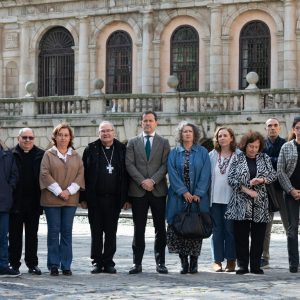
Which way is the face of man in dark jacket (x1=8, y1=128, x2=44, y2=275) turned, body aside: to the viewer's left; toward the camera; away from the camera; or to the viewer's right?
toward the camera

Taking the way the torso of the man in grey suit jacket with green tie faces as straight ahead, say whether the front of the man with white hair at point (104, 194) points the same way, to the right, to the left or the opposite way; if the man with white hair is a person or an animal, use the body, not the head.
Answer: the same way

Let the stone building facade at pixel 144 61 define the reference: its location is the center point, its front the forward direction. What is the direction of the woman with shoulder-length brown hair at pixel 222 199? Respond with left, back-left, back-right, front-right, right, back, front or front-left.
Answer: front

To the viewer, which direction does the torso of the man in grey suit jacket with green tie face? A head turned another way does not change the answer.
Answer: toward the camera

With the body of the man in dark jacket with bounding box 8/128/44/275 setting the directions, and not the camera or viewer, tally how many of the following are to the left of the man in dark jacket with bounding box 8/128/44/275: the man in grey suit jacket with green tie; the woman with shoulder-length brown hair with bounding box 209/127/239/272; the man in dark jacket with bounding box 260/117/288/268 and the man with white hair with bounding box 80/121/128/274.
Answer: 4

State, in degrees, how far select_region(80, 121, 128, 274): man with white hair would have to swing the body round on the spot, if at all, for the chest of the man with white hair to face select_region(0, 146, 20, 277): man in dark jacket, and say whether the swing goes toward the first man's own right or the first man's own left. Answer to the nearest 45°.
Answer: approximately 90° to the first man's own right

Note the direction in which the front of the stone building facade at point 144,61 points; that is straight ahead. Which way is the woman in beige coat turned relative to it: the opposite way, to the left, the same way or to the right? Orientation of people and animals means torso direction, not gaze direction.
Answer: the same way

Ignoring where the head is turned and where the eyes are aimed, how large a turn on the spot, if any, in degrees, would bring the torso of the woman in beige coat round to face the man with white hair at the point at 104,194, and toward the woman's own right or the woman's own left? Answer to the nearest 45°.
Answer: approximately 90° to the woman's own left

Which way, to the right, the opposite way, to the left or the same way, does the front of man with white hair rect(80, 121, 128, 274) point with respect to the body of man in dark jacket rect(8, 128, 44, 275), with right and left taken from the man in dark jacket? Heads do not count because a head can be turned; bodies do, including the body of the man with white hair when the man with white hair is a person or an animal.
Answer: the same way

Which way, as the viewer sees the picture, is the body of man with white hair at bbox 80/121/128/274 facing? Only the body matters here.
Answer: toward the camera

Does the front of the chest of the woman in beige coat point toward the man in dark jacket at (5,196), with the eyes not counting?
no

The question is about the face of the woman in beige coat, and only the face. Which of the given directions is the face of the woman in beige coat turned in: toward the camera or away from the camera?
toward the camera

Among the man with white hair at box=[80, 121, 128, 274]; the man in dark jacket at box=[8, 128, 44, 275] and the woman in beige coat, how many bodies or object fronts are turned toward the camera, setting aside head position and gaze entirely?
3

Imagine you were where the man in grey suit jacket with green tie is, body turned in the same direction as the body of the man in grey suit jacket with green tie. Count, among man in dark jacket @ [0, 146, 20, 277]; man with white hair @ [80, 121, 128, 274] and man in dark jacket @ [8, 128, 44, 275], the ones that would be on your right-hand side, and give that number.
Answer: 3

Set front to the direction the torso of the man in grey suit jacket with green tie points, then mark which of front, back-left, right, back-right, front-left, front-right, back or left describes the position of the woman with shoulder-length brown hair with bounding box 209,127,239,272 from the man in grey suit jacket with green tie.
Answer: left

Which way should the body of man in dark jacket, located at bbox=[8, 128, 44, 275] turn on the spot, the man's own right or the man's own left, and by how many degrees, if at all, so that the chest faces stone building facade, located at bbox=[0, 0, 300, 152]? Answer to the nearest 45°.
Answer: approximately 180°

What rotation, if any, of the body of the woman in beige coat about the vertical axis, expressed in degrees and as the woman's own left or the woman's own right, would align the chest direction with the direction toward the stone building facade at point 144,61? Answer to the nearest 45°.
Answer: approximately 180°

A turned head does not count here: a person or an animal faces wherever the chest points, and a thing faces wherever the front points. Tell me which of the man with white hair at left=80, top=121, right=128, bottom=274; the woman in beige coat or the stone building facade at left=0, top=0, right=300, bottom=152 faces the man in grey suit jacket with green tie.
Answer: the stone building facade
